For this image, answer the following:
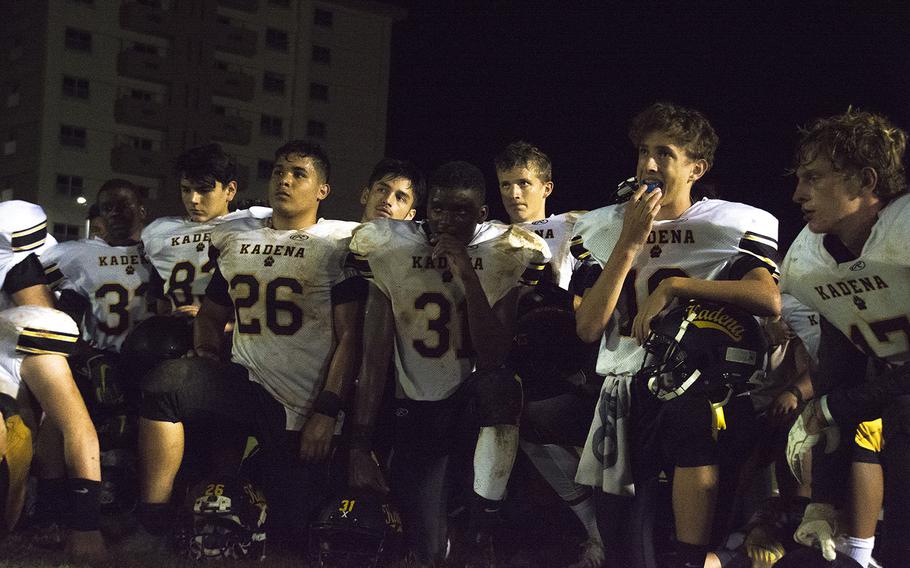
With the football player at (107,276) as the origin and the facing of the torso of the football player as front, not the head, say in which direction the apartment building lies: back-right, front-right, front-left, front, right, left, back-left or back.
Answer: back

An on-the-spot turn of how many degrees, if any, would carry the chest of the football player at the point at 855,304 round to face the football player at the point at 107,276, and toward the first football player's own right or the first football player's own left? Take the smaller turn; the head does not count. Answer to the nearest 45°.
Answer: approximately 45° to the first football player's own right

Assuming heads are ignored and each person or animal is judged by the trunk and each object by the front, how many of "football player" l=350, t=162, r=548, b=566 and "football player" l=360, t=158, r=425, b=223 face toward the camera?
2

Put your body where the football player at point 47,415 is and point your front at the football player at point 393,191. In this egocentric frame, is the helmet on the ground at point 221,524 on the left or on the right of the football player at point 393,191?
right

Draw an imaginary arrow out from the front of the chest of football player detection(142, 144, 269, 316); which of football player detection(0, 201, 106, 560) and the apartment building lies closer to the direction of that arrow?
the football player

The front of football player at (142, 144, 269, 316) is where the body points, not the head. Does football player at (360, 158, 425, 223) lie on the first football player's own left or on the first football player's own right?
on the first football player's own left

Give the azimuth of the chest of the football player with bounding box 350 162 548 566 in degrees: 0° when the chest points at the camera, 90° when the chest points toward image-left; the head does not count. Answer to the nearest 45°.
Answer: approximately 0°

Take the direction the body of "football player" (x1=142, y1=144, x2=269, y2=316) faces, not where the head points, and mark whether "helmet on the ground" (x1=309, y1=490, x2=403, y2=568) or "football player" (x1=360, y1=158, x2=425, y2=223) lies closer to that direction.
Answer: the helmet on the ground
